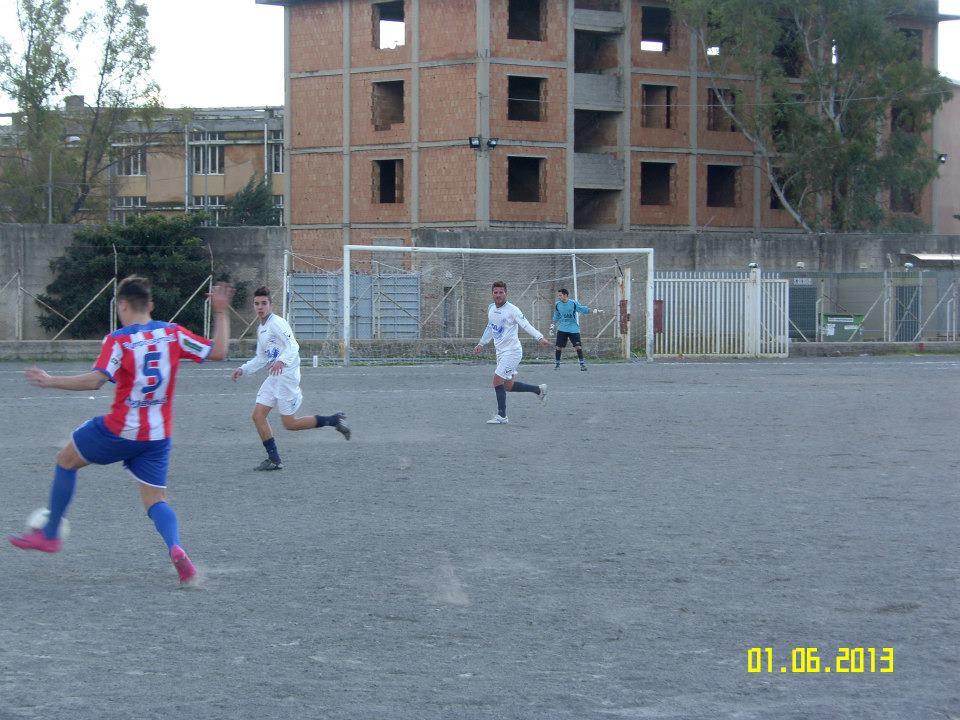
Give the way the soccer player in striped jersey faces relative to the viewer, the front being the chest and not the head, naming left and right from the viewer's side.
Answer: facing away from the viewer and to the left of the viewer

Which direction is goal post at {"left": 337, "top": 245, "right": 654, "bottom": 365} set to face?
toward the camera

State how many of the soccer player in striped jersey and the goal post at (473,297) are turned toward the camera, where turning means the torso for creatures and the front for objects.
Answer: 1

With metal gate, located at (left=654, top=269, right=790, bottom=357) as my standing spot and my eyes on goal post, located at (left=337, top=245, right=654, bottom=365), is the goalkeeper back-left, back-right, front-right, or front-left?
front-left

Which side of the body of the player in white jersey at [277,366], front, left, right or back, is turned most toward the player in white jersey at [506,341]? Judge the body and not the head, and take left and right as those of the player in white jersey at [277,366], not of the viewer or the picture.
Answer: back

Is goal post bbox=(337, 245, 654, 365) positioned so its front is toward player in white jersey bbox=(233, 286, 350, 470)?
yes

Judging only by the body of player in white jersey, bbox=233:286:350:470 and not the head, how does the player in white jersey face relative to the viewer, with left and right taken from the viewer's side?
facing the viewer and to the left of the viewer

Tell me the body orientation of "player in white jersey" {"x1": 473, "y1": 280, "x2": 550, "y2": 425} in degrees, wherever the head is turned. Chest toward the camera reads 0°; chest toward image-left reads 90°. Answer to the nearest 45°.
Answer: approximately 45°

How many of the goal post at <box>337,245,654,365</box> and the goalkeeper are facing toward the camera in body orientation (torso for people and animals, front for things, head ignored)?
2

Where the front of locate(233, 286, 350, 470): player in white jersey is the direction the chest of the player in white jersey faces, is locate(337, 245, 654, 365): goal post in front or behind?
behind

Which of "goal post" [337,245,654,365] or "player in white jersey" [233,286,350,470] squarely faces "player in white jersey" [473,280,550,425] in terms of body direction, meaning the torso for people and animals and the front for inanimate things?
the goal post

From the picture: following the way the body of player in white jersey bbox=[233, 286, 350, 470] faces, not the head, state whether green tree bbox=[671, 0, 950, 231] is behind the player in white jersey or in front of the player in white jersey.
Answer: behind

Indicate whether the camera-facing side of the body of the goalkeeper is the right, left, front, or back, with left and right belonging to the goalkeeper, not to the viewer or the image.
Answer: front

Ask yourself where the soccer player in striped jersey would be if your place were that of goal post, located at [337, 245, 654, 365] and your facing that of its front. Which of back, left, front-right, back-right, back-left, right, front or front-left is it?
front

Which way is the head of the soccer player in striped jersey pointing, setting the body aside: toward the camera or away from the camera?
away from the camera

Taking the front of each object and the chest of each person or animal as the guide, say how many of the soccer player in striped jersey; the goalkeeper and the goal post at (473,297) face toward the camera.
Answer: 2

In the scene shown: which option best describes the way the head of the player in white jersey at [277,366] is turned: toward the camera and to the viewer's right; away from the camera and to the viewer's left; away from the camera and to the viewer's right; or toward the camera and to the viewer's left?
toward the camera and to the viewer's left

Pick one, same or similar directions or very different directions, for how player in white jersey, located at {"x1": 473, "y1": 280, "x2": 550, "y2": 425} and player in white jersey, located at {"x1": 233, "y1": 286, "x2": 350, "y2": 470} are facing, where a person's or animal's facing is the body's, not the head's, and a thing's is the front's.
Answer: same or similar directions
